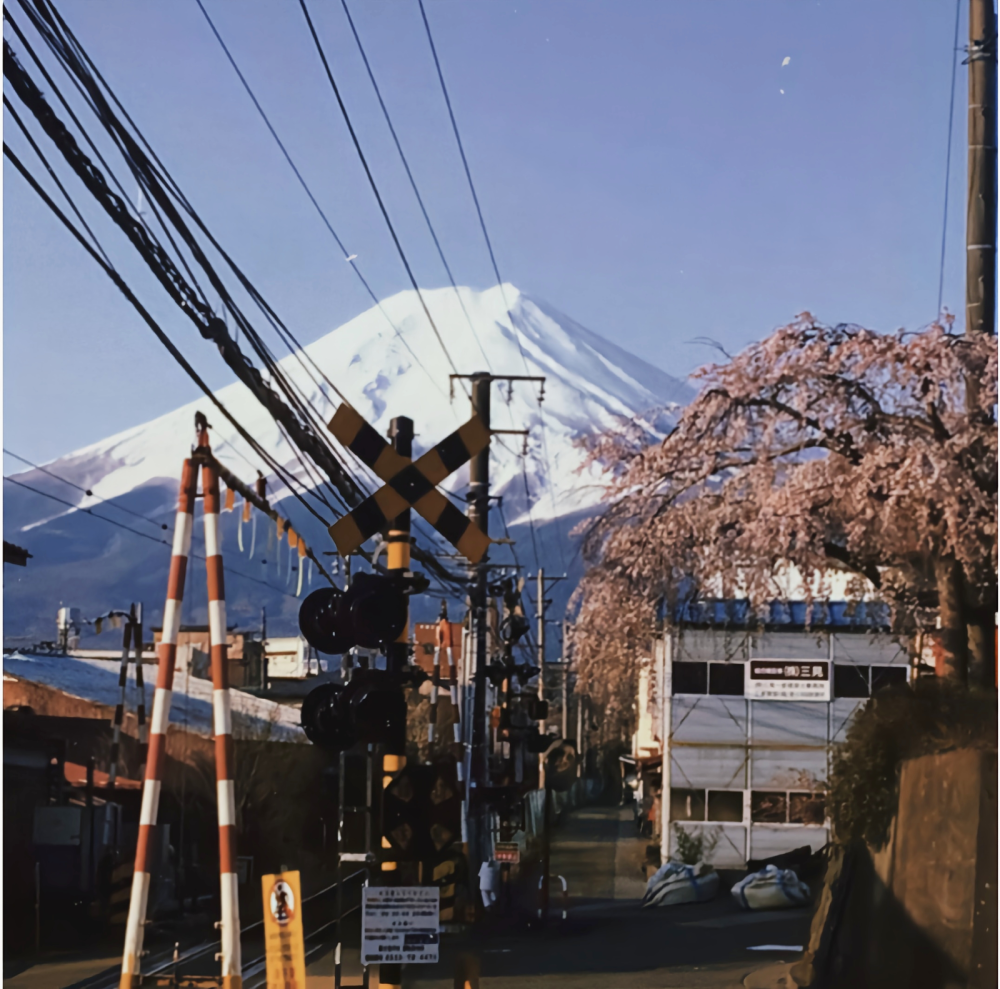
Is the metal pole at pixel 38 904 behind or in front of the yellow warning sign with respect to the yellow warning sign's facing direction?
behind

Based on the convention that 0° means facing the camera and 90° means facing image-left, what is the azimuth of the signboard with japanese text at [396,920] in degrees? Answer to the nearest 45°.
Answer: approximately 0°

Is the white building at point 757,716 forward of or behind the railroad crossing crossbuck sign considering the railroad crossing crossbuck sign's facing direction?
behind
